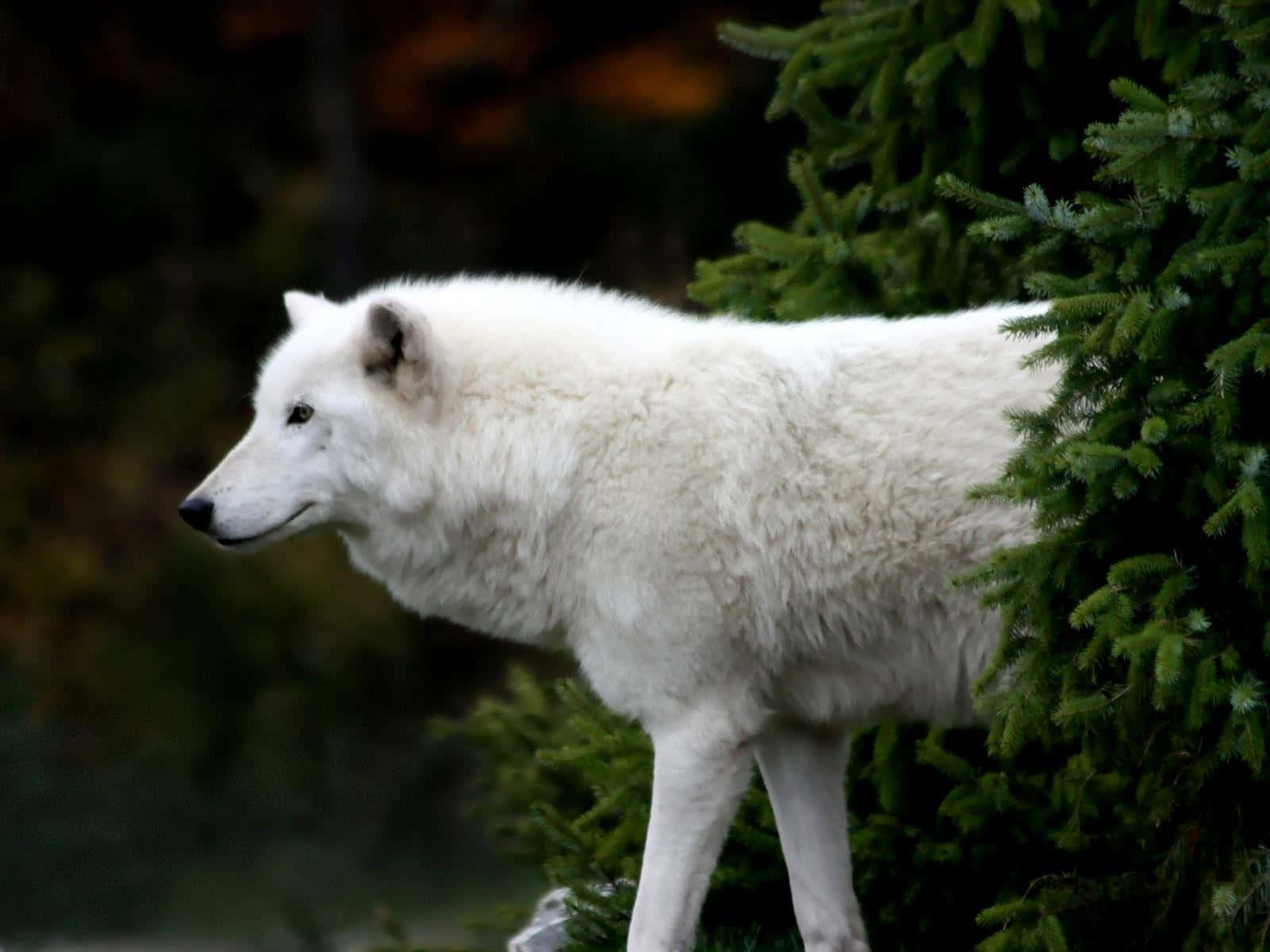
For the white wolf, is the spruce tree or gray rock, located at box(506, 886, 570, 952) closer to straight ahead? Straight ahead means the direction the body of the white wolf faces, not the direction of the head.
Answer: the gray rock

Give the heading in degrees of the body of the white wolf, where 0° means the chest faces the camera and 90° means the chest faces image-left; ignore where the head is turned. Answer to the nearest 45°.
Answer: approximately 90°

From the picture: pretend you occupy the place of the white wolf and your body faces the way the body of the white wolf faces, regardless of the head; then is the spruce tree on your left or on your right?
on your left
